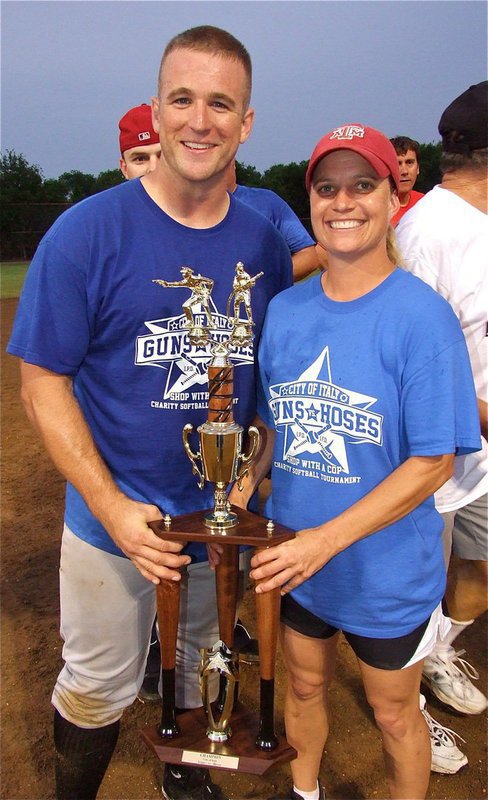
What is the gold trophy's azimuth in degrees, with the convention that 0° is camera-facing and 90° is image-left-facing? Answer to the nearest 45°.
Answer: approximately 0°

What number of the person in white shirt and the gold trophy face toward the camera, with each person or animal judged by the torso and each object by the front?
1

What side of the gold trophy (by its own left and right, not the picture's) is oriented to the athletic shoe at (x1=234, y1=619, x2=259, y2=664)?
back
